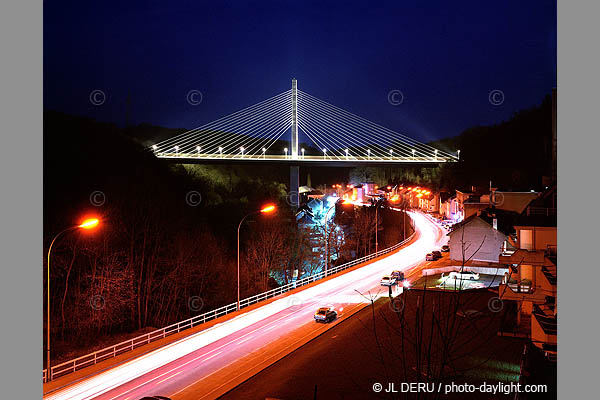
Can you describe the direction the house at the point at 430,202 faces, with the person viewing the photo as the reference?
facing the viewer and to the left of the viewer

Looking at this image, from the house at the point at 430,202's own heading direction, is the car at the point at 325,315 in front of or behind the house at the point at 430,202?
in front
